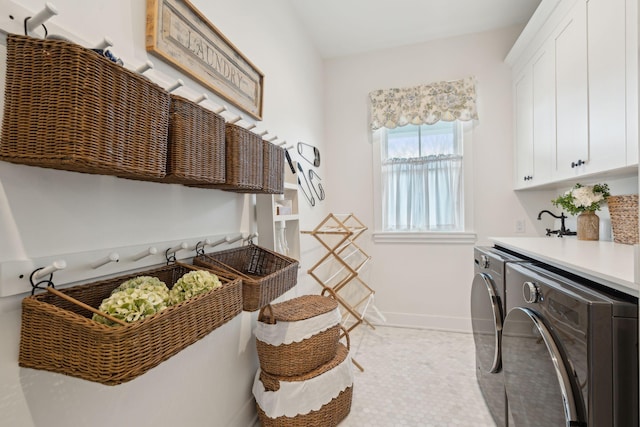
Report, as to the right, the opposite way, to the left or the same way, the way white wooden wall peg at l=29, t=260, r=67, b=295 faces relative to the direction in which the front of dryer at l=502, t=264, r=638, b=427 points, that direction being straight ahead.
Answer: the opposite way

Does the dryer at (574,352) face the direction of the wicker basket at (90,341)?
yes

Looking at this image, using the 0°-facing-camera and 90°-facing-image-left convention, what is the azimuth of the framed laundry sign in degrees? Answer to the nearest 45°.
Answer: approximately 315°

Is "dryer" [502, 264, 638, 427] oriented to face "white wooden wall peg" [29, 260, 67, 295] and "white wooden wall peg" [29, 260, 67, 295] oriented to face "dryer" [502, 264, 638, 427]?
yes

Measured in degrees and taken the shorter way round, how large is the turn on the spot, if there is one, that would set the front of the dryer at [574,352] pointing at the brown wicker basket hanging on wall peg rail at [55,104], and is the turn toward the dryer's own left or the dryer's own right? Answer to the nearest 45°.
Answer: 0° — it already faces it

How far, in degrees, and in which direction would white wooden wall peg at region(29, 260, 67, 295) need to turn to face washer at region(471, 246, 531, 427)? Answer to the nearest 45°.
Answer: approximately 45° to its left

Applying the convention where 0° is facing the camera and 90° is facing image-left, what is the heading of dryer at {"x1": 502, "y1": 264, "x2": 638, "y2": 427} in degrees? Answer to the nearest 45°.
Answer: approximately 45°

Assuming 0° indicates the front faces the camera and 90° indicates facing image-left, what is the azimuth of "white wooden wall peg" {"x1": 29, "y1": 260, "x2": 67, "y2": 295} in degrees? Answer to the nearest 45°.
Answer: approximately 315°

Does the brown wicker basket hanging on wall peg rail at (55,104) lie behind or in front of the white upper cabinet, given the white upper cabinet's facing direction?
in front

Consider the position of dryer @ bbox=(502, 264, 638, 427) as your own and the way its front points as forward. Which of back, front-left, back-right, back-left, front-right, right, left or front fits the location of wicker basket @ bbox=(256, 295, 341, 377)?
front-right
